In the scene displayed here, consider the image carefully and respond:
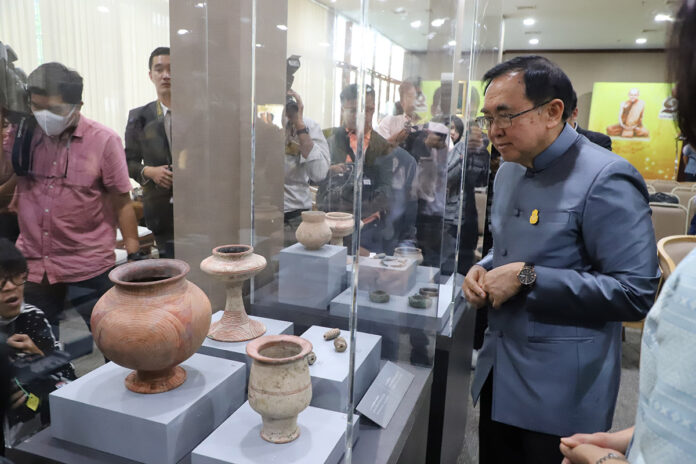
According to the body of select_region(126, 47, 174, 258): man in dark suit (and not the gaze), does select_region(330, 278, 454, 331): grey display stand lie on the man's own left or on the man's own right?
on the man's own left

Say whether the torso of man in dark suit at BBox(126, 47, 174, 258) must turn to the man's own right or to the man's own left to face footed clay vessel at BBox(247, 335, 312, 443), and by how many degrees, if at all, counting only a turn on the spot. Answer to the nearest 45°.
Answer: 0° — they already face it

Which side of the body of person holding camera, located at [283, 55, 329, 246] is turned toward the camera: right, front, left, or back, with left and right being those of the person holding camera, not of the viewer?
front

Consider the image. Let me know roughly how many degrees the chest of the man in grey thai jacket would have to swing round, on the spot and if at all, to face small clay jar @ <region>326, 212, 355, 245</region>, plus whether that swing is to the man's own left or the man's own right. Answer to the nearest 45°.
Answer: approximately 45° to the man's own right

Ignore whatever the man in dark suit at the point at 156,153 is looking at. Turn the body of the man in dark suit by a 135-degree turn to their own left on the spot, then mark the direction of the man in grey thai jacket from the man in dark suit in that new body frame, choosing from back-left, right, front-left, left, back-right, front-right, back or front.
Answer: right

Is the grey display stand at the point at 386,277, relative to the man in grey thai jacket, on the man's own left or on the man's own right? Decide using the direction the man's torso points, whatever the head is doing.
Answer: on the man's own right

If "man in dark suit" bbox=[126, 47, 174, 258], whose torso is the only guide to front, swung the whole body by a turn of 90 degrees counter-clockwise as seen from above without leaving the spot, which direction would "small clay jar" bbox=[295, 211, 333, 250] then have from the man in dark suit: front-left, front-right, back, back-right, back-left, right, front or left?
front-right

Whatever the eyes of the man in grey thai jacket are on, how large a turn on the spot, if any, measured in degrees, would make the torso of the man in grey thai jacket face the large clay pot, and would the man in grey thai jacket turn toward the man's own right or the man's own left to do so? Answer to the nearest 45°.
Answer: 0° — they already face it

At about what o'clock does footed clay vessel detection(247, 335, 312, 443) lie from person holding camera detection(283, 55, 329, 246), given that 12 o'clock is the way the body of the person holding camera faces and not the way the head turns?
The footed clay vessel is roughly at 12 o'clock from the person holding camera.

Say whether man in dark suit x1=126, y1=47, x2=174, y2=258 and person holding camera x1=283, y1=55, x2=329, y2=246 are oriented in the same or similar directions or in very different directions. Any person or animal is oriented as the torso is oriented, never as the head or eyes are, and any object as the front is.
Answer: same or similar directions

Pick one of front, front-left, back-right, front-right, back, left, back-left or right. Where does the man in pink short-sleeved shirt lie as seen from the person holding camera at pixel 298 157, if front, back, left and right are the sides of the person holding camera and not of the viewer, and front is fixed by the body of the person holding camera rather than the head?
right

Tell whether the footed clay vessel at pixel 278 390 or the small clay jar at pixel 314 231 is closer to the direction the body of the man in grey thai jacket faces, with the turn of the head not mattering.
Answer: the footed clay vessel

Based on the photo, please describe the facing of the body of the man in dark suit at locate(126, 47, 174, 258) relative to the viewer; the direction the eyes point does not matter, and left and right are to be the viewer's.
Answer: facing the viewer

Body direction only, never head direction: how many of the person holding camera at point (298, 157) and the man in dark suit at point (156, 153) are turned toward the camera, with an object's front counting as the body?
2
